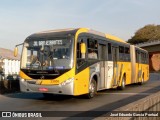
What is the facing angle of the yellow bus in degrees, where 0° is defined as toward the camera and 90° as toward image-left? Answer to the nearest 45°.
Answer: approximately 45°
